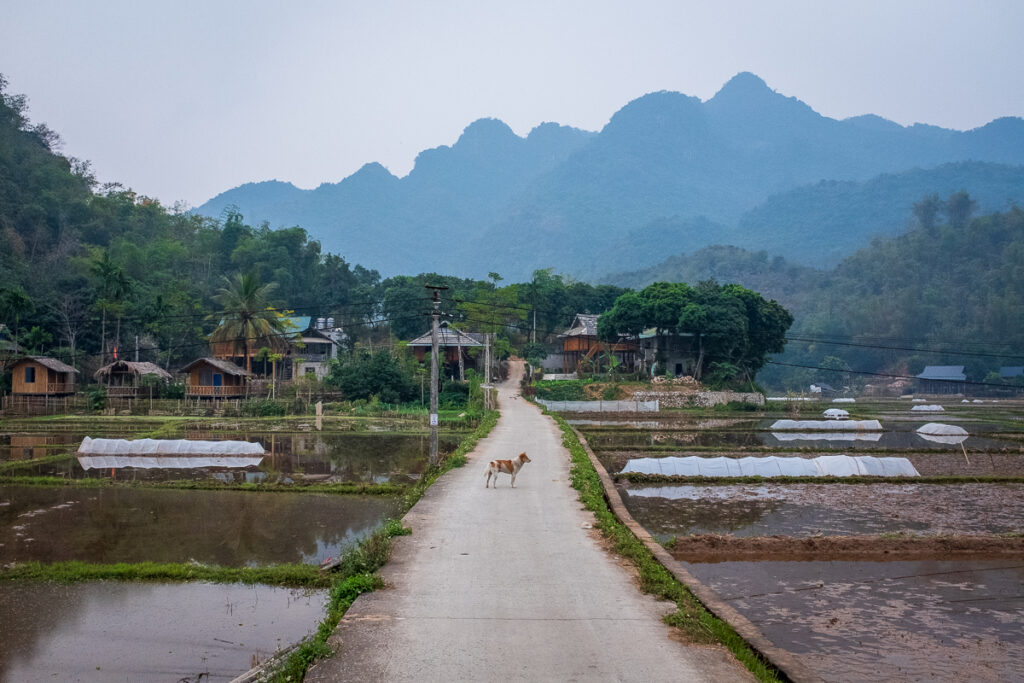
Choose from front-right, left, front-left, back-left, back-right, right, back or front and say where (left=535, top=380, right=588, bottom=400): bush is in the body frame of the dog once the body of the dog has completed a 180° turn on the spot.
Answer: right

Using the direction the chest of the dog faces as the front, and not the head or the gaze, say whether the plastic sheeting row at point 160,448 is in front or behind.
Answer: behind

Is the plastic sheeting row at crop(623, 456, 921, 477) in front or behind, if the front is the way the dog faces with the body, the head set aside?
in front

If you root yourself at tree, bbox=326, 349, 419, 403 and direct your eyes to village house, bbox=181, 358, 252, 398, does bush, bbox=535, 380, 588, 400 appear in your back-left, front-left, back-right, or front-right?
back-right

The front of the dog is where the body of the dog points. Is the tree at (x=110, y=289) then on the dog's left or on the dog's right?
on the dog's left

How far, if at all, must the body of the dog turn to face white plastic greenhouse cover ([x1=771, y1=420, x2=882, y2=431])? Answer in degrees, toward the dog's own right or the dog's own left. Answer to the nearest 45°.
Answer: approximately 45° to the dog's own left

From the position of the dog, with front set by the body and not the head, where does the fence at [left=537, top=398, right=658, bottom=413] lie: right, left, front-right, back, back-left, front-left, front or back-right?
left

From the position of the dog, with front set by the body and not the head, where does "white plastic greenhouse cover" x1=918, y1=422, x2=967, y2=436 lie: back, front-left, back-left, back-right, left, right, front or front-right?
front-left

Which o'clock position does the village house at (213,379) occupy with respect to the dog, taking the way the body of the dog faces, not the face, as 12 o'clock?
The village house is roughly at 8 o'clock from the dog.

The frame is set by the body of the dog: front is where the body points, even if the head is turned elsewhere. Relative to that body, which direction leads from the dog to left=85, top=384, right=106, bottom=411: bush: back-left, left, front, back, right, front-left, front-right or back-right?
back-left

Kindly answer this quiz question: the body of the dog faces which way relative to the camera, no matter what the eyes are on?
to the viewer's right
